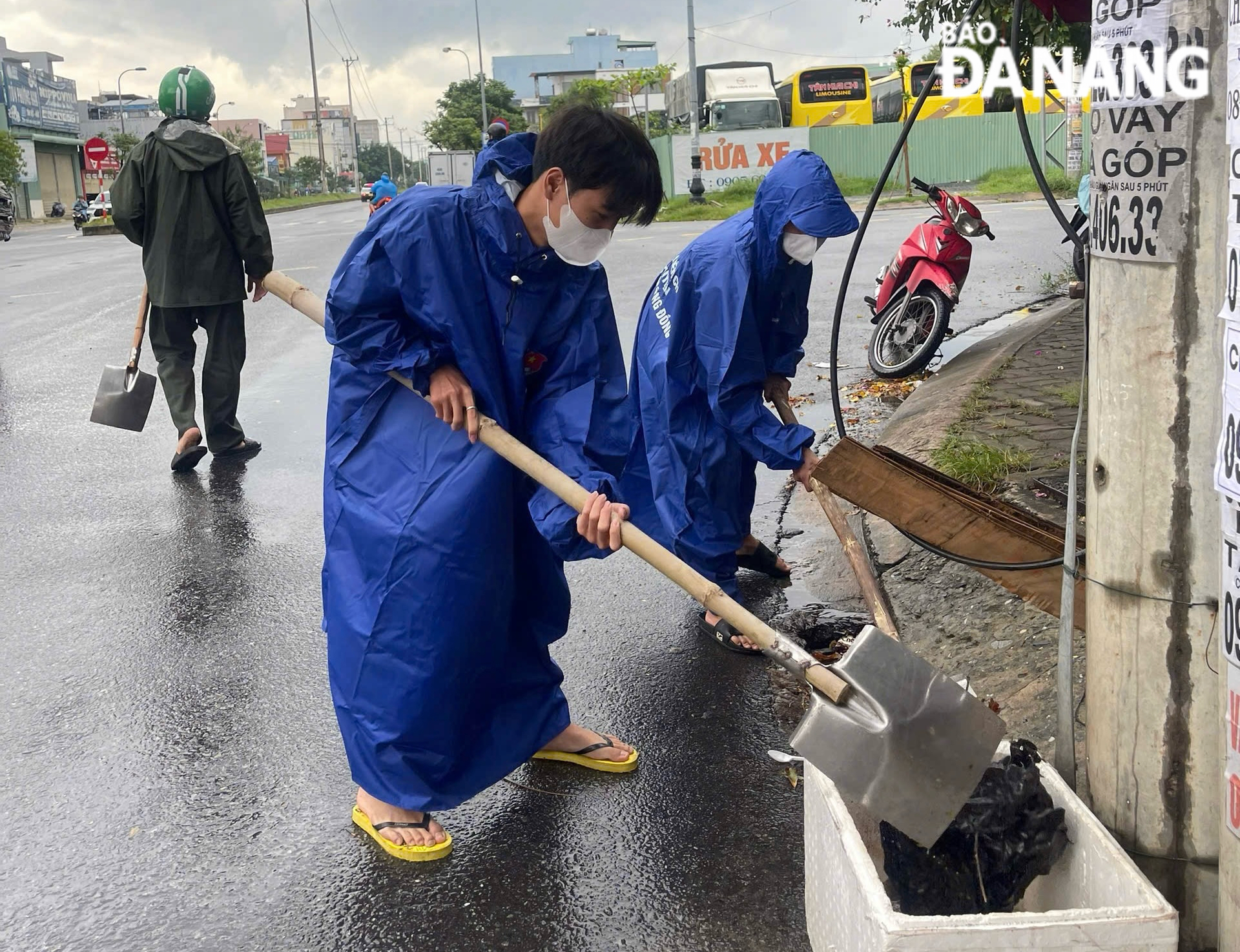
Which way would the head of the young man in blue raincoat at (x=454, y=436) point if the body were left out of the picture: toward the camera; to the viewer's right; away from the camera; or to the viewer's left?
to the viewer's right

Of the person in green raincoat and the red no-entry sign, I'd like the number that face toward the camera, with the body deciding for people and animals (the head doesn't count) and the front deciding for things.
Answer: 1

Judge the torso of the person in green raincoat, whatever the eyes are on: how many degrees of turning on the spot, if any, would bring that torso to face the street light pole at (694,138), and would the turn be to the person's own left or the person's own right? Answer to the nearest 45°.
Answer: approximately 45° to the person's own right

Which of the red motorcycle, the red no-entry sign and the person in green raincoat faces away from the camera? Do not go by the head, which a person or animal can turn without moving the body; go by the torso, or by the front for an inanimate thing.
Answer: the person in green raincoat

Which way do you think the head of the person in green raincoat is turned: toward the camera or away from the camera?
away from the camera

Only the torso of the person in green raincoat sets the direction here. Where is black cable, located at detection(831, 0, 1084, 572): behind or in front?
behind

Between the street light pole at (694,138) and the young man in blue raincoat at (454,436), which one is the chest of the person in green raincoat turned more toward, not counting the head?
the street light pole

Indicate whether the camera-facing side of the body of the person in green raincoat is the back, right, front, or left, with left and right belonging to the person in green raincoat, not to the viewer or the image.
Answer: back

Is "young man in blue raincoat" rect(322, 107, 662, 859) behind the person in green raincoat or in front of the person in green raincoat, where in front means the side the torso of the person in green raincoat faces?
behind

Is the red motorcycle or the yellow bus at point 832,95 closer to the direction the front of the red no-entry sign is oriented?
the red motorcycle
